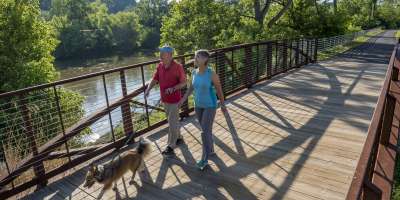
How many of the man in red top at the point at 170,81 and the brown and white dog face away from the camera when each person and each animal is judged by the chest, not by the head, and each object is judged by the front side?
0

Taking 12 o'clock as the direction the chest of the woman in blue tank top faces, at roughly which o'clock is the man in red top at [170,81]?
The man in red top is roughly at 3 o'clock from the woman in blue tank top.

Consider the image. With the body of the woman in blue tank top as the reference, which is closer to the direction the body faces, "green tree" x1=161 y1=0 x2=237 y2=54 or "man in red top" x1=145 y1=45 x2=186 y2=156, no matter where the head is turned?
the man in red top

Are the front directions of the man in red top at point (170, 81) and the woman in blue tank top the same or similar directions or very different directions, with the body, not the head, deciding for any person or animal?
same or similar directions

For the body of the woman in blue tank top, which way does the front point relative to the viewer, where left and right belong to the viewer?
facing the viewer and to the left of the viewer

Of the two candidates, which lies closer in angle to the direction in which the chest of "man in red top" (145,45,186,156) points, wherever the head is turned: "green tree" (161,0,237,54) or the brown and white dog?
the brown and white dog

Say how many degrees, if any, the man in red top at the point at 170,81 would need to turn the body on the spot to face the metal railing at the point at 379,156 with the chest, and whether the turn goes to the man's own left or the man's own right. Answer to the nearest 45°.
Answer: approximately 90° to the man's own left

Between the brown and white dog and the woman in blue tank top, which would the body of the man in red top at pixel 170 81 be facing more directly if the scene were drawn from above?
the brown and white dog

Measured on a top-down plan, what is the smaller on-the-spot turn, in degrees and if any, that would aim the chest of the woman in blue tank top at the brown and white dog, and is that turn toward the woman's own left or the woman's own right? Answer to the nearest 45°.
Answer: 0° — they already face it

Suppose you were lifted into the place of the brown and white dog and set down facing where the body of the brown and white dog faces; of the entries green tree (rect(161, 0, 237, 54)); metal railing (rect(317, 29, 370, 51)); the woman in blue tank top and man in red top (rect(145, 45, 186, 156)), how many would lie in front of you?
0

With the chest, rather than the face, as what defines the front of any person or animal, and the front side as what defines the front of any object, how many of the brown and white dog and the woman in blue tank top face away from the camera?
0

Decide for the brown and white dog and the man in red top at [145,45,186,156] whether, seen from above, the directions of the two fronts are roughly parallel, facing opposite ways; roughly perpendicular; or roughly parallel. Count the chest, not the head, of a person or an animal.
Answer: roughly parallel

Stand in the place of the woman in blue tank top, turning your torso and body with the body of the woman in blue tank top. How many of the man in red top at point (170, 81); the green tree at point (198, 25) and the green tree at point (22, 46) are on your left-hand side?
0

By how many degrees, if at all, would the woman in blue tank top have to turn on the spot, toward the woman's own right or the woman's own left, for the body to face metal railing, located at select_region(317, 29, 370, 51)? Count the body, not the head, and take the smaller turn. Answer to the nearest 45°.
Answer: approximately 180°

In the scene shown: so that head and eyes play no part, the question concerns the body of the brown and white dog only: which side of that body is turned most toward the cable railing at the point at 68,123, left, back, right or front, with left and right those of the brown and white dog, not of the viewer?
right
